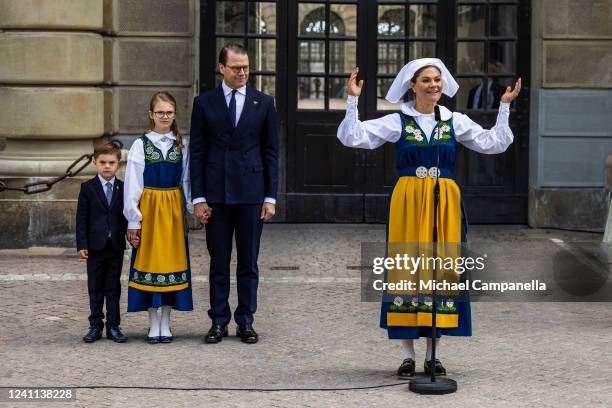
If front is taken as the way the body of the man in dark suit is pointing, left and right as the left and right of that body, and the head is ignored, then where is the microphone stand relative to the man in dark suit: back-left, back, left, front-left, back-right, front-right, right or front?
front-left

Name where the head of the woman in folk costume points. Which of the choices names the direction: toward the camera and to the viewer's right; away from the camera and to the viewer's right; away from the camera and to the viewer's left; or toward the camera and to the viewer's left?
toward the camera and to the viewer's right

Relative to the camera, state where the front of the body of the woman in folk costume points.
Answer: toward the camera

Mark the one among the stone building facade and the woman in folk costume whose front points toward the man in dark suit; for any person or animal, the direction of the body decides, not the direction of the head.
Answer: the stone building facade

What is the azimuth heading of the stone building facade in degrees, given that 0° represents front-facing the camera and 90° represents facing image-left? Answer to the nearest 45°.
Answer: approximately 0°

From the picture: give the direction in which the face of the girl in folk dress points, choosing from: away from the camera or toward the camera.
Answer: toward the camera

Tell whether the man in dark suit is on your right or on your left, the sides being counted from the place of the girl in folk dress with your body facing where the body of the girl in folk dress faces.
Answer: on your left

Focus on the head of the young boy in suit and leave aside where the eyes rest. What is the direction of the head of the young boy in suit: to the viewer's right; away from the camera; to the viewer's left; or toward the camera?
toward the camera

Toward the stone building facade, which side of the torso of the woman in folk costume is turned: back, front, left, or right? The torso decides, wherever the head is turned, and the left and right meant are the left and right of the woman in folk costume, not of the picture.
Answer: back

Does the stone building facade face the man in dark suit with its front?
yes

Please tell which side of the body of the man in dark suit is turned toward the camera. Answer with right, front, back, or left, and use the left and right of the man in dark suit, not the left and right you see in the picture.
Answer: front

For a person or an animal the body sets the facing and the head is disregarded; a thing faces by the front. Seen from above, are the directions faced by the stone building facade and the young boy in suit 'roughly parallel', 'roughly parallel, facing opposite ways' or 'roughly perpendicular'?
roughly parallel

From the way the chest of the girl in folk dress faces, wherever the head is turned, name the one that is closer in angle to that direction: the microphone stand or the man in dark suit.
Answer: the microphone stand
